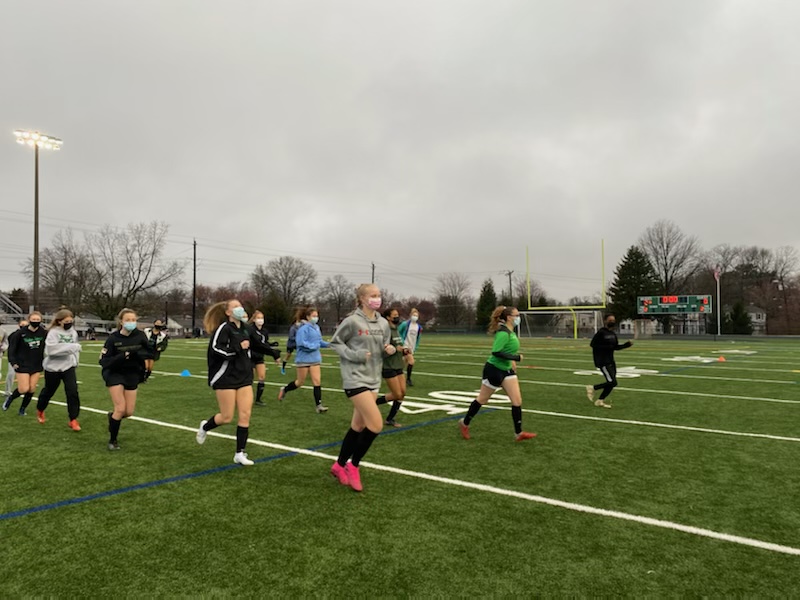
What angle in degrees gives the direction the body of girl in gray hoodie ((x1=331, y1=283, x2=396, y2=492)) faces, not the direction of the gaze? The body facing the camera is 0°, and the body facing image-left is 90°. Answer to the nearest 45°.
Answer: approximately 315°

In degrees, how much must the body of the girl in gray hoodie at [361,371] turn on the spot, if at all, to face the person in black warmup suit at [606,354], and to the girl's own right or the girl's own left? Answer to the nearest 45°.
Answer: approximately 90° to the girl's own left

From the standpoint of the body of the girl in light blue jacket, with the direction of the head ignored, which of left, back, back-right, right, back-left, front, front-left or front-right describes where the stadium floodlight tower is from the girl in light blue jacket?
back

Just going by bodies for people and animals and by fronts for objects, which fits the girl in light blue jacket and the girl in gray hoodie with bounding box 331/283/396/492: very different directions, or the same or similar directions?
same or similar directions

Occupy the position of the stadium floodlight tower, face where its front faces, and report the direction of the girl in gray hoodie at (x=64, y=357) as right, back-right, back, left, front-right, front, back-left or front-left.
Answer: front-right

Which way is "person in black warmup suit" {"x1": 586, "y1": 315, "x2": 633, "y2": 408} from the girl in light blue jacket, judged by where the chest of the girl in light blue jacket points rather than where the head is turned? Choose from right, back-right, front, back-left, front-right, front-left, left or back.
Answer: front-left

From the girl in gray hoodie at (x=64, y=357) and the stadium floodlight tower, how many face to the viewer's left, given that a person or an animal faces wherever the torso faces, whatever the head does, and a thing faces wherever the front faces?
0

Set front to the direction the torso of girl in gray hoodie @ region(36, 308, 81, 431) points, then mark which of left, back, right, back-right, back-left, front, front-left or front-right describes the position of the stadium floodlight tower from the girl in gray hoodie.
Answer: back-left

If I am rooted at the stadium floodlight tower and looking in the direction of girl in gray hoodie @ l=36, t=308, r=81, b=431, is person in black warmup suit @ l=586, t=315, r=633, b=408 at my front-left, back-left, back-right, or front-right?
front-left

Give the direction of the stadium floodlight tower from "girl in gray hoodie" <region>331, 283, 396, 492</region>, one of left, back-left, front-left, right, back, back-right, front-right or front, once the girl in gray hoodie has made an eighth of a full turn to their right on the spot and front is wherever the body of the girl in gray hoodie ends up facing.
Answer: back-right

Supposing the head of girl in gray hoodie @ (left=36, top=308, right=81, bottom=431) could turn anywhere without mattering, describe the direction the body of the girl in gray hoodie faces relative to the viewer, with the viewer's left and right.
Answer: facing the viewer and to the right of the viewer

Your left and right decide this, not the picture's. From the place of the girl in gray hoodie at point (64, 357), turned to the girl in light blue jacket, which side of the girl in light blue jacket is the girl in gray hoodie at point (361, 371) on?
right

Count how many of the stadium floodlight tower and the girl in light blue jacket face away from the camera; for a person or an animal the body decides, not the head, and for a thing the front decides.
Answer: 0

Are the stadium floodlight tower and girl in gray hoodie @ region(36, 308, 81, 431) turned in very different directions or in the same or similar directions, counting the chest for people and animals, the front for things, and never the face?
same or similar directions

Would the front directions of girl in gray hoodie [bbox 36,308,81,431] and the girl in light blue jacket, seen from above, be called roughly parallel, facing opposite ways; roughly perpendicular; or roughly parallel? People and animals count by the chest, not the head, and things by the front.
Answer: roughly parallel
